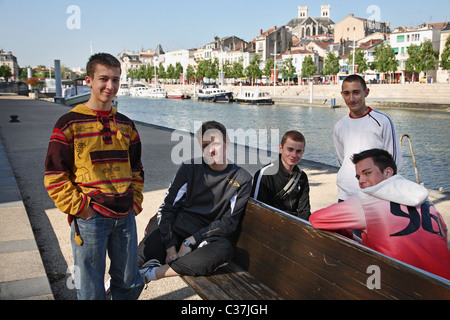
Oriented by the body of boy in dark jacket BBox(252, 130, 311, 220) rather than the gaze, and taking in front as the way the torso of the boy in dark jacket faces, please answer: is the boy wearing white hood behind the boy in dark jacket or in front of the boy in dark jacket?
in front

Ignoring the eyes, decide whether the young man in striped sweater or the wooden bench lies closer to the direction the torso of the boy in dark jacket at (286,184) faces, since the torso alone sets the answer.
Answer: the wooden bench

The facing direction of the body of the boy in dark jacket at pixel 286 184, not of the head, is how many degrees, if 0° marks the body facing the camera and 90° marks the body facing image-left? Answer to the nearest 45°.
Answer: approximately 315°

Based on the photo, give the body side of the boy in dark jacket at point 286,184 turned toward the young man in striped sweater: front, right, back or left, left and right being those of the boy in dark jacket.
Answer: right
